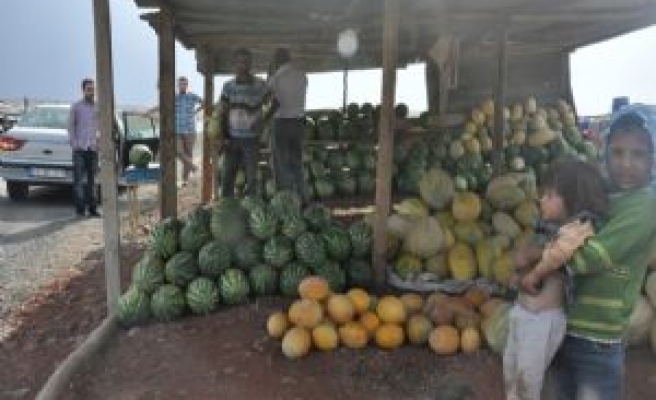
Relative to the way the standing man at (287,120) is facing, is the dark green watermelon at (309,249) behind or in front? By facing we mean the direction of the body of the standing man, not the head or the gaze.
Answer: behind

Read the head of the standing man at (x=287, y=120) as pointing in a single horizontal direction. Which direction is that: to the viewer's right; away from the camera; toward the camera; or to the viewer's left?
away from the camera

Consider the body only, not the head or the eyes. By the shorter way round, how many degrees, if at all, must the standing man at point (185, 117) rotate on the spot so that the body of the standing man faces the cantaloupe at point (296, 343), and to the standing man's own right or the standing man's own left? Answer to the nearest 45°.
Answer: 0° — they already face it

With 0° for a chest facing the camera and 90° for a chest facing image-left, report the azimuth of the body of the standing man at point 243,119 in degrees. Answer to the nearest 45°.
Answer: approximately 0°

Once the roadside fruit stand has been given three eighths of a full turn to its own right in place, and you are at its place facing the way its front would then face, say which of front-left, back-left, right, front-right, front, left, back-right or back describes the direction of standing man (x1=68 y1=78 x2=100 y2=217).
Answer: front

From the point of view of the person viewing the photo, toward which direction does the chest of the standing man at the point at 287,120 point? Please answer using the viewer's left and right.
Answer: facing away from the viewer and to the left of the viewer

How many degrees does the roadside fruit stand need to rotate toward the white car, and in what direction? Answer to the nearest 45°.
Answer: approximately 135° to its right

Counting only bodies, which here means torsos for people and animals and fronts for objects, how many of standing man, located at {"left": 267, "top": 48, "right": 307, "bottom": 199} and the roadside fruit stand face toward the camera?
1

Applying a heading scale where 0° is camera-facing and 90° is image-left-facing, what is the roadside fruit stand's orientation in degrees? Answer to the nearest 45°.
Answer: approximately 0°

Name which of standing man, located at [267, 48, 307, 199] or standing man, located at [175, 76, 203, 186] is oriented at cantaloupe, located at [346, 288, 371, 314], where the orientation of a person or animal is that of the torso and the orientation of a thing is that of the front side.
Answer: standing man, located at [175, 76, 203, 186]
